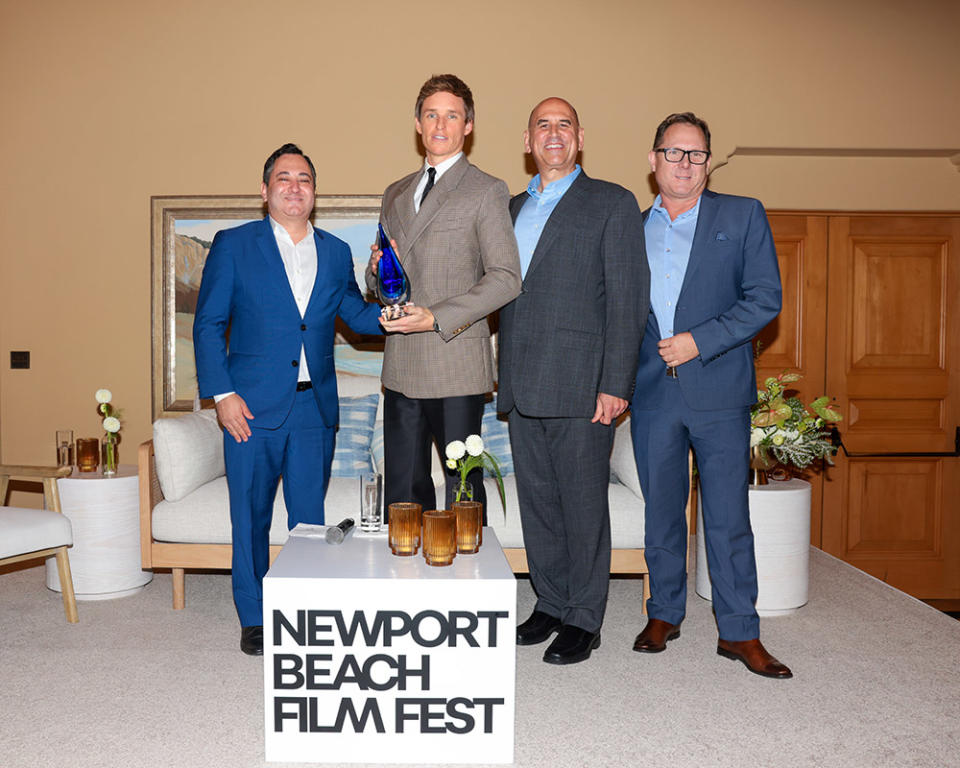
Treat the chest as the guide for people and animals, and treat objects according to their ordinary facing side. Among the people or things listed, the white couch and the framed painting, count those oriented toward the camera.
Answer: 2

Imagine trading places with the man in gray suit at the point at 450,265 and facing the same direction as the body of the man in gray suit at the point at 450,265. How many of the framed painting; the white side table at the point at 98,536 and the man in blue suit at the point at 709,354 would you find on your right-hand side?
2

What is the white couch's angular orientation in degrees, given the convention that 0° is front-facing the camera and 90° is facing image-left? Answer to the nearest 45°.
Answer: approximately 0°

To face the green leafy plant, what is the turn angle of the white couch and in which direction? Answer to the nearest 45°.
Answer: approximately 90° to its left

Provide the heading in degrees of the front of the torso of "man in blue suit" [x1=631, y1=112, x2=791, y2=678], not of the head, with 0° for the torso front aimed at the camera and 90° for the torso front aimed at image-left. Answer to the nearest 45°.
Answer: approximately 45°

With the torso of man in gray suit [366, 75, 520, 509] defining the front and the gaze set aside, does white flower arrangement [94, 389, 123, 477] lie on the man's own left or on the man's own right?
on the man's own right

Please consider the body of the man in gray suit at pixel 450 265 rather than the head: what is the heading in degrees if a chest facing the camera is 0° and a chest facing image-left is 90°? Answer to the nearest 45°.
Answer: approximately 45°

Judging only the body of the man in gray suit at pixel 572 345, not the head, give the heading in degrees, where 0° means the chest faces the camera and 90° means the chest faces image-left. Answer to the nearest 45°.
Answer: approximately 45°
